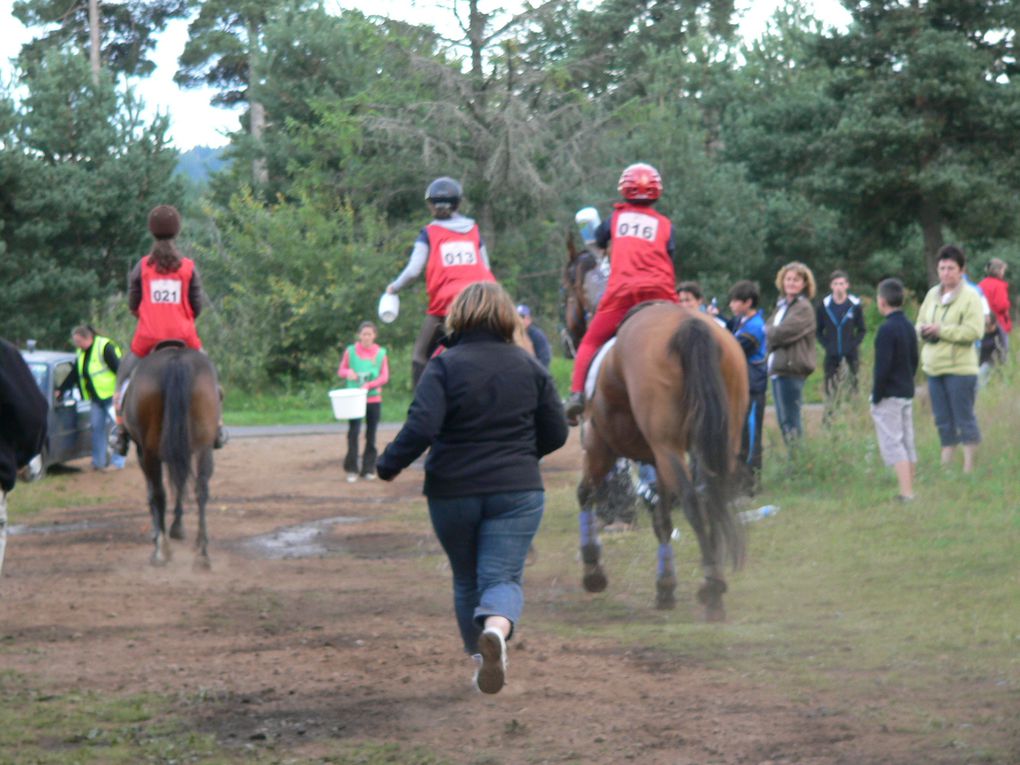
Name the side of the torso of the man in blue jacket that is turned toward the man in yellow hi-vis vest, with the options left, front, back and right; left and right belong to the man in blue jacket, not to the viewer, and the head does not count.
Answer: right

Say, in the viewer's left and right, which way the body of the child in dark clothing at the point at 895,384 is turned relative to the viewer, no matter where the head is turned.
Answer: facing away from the viewer and to the left of the viewer

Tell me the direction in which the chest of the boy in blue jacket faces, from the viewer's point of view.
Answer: to the viewer's left

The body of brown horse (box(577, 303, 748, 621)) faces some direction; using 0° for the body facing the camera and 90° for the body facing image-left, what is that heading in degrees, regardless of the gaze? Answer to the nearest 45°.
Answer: approximately 135°

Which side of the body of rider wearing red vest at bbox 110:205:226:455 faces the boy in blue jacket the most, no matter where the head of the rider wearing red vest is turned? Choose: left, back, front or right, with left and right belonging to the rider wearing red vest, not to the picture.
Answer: right

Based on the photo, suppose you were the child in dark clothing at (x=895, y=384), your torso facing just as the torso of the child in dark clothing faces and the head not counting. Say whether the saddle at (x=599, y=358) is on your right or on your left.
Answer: on your left

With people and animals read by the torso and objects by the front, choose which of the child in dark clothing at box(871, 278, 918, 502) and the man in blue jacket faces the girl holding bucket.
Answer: the child in dark clothing

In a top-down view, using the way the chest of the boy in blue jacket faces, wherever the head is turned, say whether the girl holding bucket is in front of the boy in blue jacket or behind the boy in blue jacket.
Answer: in front

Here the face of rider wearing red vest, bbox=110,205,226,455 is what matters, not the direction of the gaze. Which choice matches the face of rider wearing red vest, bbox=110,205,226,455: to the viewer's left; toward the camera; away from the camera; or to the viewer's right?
away from the camera

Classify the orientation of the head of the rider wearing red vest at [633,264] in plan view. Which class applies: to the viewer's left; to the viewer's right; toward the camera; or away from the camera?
away from the camera

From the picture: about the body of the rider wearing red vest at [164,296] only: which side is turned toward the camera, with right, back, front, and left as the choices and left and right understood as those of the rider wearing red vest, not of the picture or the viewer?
back
